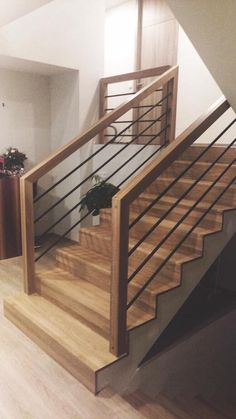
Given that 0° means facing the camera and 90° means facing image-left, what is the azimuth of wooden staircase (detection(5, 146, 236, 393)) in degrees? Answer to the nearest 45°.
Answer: approximately 45°

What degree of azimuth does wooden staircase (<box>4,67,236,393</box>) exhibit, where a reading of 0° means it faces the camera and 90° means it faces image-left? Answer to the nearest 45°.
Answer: approximately 45°

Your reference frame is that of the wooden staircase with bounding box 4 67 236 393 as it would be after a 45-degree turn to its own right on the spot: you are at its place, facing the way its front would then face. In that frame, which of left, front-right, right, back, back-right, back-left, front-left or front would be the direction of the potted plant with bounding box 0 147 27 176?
front-right

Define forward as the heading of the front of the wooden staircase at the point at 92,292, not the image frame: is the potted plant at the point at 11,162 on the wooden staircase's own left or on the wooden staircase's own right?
on the wooden staircase's own right
